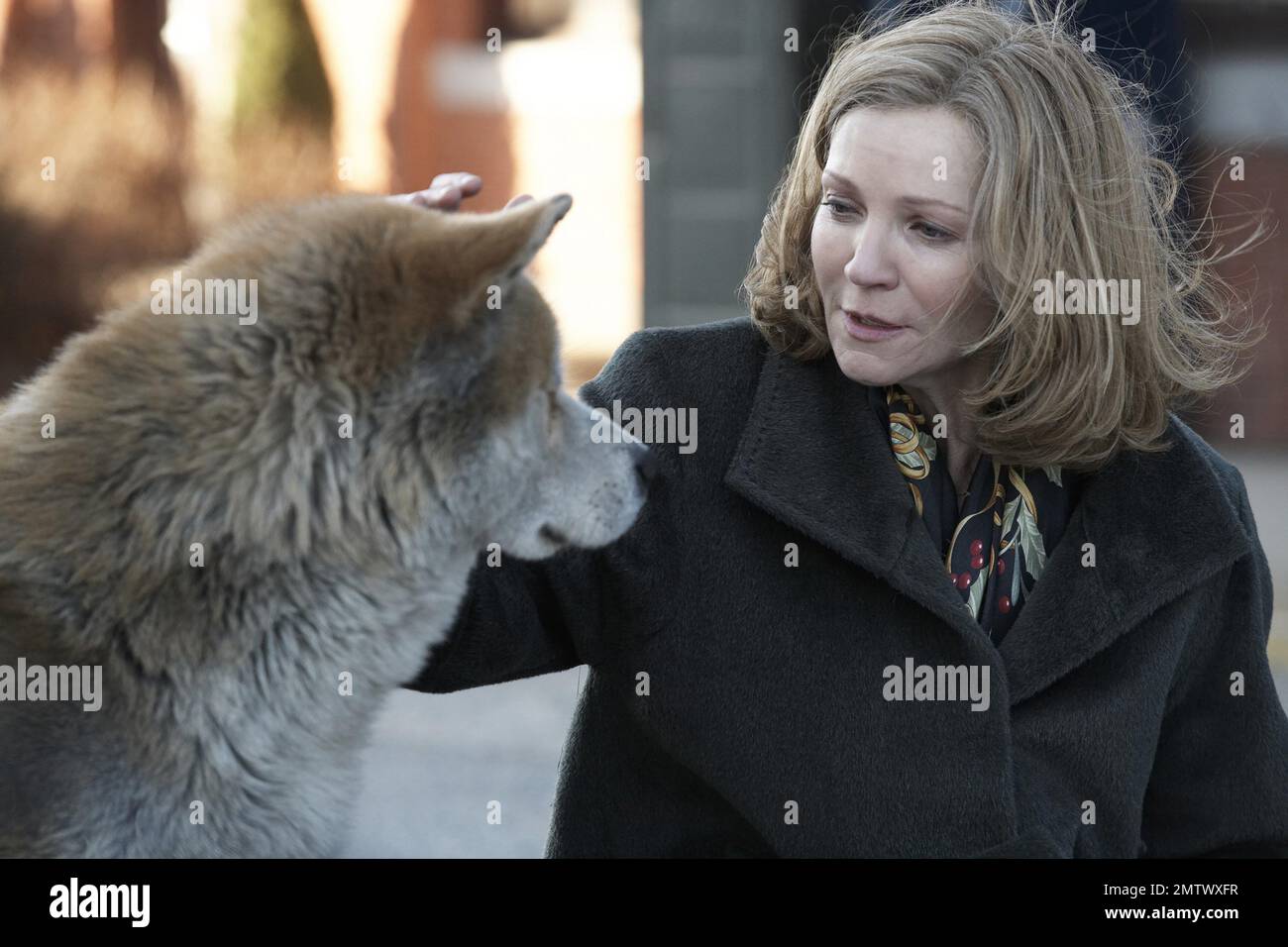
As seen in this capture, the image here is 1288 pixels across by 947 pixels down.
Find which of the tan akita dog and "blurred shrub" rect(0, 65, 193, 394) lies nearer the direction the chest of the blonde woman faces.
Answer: the tan akita dog

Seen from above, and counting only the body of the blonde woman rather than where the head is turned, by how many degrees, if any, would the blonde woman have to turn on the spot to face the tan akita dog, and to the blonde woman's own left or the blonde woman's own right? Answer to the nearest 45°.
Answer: approximately 45° to the blonde woman's own right

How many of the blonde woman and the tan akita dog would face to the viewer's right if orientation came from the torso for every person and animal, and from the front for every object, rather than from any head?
1

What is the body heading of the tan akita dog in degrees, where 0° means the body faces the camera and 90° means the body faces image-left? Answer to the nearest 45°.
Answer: approximately 270°

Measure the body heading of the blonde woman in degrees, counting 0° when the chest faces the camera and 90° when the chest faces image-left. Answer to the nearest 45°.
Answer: approximately 0°

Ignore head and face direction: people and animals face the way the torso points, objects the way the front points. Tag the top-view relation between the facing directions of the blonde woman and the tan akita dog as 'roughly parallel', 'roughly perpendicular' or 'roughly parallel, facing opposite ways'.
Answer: roughly perpendicular

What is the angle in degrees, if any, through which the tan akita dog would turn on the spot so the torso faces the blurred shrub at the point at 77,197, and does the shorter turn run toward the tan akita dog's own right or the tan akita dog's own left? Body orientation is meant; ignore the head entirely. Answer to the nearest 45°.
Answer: approximately 90° to the tan akita dog's own left

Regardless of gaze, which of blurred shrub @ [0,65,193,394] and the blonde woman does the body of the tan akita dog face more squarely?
the blonde woman

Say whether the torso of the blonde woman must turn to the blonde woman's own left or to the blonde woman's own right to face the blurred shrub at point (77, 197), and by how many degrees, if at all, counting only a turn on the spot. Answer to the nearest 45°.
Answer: approximately 135° to the blonde woman's own right
